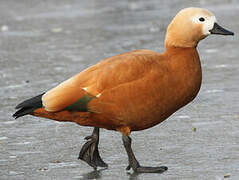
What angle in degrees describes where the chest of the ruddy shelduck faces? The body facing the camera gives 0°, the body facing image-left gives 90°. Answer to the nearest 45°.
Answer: approximately 270°
